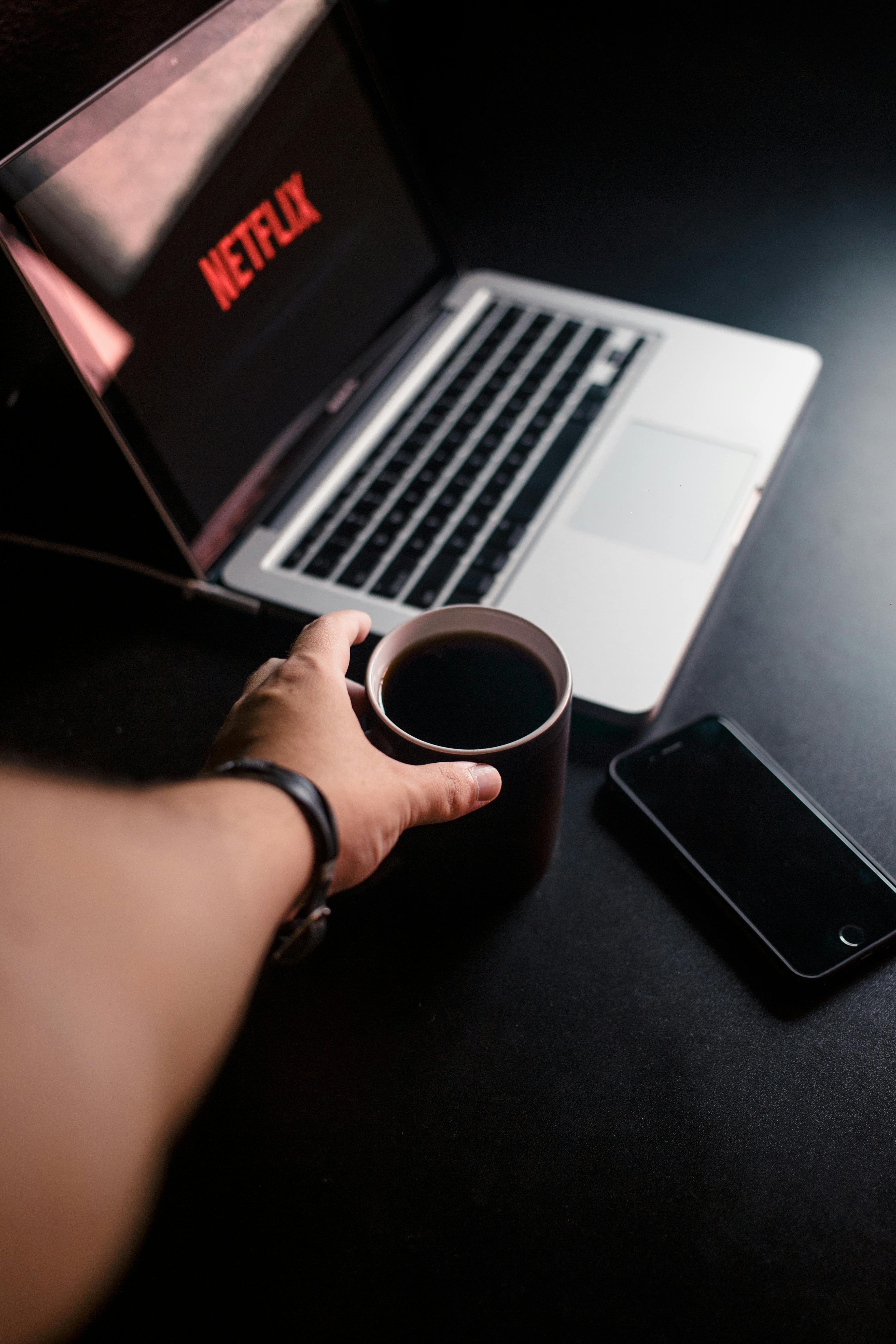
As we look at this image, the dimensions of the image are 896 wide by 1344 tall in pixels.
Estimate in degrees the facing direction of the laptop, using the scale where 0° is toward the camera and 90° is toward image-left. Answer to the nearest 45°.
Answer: approximately 315°
